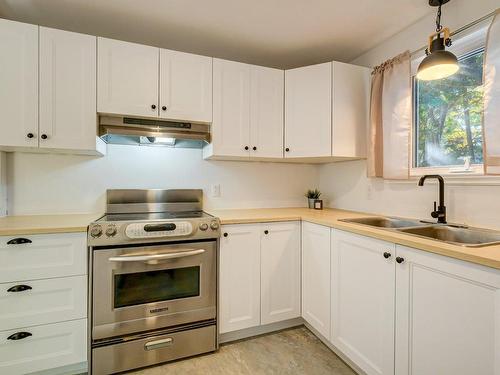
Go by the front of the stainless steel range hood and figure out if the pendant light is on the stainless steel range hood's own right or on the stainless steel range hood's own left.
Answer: on the stainless steel range hood's own left

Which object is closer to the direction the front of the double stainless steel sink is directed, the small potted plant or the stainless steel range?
the stainless steel range

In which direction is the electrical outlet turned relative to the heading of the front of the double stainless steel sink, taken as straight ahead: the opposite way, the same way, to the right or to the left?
to the left

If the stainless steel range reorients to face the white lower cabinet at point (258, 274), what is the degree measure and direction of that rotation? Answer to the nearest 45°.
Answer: approximately 90° to its left

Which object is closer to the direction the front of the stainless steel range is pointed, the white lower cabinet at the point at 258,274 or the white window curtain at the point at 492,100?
the white window curtain

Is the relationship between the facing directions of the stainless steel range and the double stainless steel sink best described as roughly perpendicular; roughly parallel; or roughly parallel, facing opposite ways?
roughly perpendicular

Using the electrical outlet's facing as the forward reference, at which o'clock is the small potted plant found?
The small potted plant is roughly at 9 o'clock from the electrical outlet.

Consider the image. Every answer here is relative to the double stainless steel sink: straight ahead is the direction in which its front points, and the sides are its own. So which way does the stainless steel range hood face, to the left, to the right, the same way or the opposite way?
to the left

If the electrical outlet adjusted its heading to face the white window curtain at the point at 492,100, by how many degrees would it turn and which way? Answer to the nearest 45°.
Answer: approximately 45° to its left

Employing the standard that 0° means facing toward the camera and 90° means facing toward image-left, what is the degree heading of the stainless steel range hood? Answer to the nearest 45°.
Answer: approximately 0°
